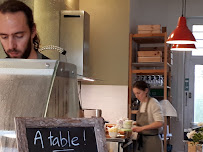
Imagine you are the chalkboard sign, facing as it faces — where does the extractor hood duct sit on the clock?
The extractor hood duct is roughly at 6 o'clock from the chalkboard sign.

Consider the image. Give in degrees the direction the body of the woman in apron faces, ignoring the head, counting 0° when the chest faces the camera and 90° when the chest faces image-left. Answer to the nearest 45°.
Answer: approximately 45°

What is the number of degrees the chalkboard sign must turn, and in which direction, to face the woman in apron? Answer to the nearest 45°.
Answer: approximately 180°

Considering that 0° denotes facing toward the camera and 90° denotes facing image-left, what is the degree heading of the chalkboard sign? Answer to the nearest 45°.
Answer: approximately 0°

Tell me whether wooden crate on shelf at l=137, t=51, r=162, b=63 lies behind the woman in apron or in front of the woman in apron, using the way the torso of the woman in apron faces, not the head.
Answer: behind

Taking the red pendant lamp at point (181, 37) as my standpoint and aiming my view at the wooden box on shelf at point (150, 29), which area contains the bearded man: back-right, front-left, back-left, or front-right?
back-left
